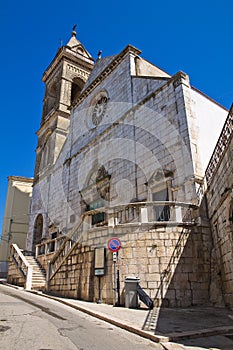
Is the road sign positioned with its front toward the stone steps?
no

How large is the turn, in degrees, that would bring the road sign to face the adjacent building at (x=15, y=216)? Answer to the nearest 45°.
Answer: approximately 135° to its right

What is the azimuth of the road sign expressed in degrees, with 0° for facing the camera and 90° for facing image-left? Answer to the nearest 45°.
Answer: approximately 0°

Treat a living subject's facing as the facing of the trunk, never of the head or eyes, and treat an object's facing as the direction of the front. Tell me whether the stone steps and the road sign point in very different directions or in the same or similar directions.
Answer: same or similar directions

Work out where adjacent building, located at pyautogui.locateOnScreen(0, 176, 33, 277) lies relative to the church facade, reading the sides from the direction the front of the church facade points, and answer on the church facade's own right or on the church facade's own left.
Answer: on the church facade's own right

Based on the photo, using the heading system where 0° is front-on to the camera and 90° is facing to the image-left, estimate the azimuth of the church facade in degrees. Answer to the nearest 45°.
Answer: approximately 45°
